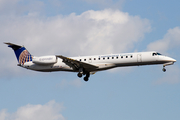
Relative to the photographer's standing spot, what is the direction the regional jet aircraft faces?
facing to the right of the viewer
